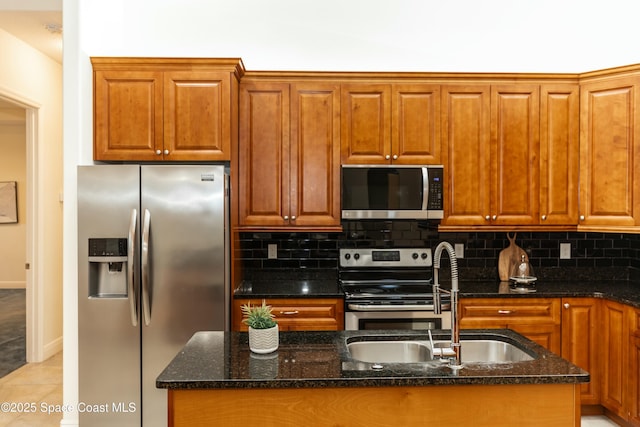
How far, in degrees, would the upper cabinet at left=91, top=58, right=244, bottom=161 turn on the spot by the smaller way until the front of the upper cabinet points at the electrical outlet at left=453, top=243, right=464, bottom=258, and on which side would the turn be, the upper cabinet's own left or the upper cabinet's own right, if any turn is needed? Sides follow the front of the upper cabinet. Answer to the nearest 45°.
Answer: approximately 90° to the upper cabinet's own left

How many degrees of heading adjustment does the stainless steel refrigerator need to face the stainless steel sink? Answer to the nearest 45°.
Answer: approximately 45° to its left

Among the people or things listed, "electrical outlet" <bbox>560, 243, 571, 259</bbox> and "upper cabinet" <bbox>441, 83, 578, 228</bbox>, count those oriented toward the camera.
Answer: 2

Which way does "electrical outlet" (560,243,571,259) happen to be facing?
toward the camera

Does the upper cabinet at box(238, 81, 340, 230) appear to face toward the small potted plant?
yes

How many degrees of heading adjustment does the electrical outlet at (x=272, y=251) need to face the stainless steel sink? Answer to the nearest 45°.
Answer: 0° — it already faces it

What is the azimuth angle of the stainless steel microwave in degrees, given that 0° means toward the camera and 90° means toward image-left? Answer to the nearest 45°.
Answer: approximately 0°

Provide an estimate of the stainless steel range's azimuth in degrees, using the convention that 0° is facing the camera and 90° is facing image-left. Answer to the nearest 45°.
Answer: approximately 0°

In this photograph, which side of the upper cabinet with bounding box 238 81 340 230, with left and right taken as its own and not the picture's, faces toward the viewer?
front

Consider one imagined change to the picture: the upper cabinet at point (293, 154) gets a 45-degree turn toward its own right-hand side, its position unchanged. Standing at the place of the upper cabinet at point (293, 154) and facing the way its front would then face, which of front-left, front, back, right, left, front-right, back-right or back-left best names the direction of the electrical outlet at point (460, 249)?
back-left

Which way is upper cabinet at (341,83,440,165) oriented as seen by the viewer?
toward the camera
